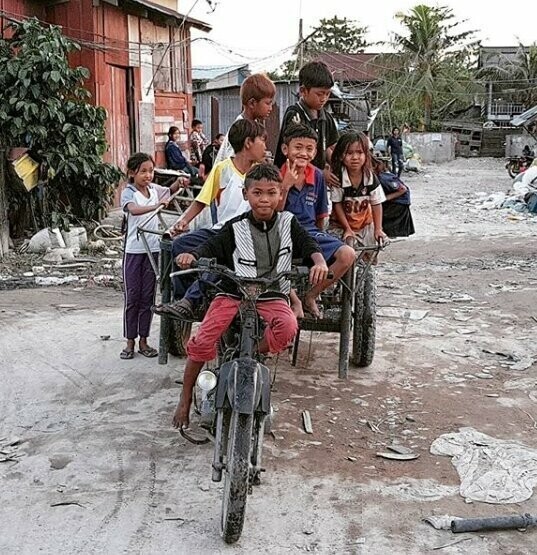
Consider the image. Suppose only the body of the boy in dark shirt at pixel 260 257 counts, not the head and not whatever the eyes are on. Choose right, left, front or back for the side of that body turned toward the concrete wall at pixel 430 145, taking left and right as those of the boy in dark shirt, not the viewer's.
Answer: back

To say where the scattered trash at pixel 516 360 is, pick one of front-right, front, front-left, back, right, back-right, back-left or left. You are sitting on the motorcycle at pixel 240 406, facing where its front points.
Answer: back-left

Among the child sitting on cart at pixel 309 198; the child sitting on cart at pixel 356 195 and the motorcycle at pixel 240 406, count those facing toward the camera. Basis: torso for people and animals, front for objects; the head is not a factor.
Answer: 3

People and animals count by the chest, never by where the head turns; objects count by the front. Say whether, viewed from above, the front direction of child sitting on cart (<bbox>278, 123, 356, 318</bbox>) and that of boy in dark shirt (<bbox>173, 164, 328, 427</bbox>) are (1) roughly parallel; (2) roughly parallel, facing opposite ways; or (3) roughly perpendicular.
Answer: roughly parallel

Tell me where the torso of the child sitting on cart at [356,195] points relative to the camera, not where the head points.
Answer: toward the camera

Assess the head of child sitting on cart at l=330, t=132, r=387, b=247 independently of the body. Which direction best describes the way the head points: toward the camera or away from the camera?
toward the camera

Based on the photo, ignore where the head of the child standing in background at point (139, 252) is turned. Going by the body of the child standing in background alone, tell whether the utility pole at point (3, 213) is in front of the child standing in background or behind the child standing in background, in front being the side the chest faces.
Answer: behind

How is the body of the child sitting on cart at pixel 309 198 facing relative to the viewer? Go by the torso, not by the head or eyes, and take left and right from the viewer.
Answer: facing the viewer

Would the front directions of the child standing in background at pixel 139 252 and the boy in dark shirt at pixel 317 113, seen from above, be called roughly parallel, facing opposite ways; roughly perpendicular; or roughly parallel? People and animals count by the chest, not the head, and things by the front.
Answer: roughly parallel

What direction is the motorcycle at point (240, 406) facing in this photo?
toward the camera

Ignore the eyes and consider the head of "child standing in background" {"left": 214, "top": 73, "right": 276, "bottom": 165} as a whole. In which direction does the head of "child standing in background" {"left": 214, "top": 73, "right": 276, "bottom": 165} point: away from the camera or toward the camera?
toward the camera

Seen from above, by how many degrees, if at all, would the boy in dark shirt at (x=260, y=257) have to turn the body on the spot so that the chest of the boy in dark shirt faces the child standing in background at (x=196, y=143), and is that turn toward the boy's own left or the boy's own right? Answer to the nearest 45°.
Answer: approximately 180°

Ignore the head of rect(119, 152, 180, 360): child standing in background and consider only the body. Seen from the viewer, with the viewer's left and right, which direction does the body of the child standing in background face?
facing the viewer and to the right of the viewer

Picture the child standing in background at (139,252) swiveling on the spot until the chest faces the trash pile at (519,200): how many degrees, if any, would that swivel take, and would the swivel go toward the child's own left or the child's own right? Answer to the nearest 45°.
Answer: approximately 90° to the child's own left
